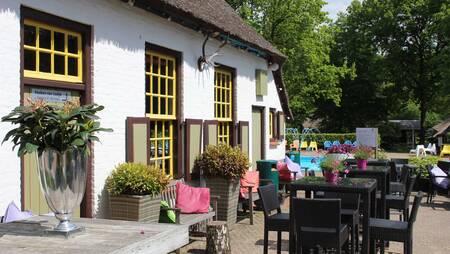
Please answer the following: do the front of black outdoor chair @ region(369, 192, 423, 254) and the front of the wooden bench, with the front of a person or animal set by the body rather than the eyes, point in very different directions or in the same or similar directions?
very different directions

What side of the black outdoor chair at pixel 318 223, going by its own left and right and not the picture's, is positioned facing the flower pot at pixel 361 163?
front

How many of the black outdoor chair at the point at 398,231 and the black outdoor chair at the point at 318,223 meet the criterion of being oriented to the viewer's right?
0

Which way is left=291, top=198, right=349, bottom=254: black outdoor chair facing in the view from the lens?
facing away from the viewer

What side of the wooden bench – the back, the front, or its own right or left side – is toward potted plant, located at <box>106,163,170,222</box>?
right

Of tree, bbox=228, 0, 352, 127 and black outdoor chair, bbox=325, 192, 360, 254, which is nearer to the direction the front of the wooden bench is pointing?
the black outdoor chair

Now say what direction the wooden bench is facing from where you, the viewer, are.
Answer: facing the viewer and to the right of the viewer

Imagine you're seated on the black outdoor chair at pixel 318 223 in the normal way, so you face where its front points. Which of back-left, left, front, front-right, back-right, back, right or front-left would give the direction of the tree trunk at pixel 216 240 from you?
front-left
